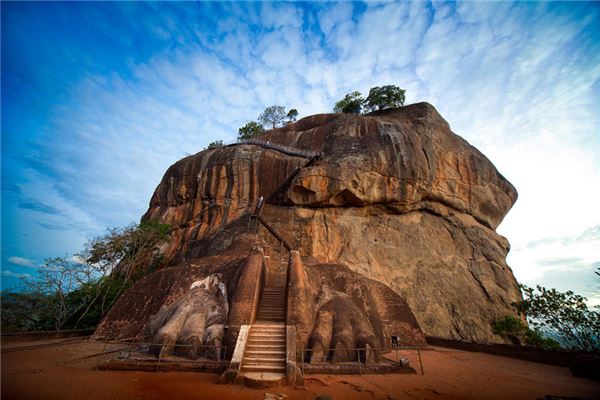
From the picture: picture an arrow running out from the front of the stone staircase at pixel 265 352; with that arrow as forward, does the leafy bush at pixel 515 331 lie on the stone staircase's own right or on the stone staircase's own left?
on the stone staircase's own left

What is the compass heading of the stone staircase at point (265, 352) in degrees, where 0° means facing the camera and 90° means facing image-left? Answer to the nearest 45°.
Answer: approximately 0°
